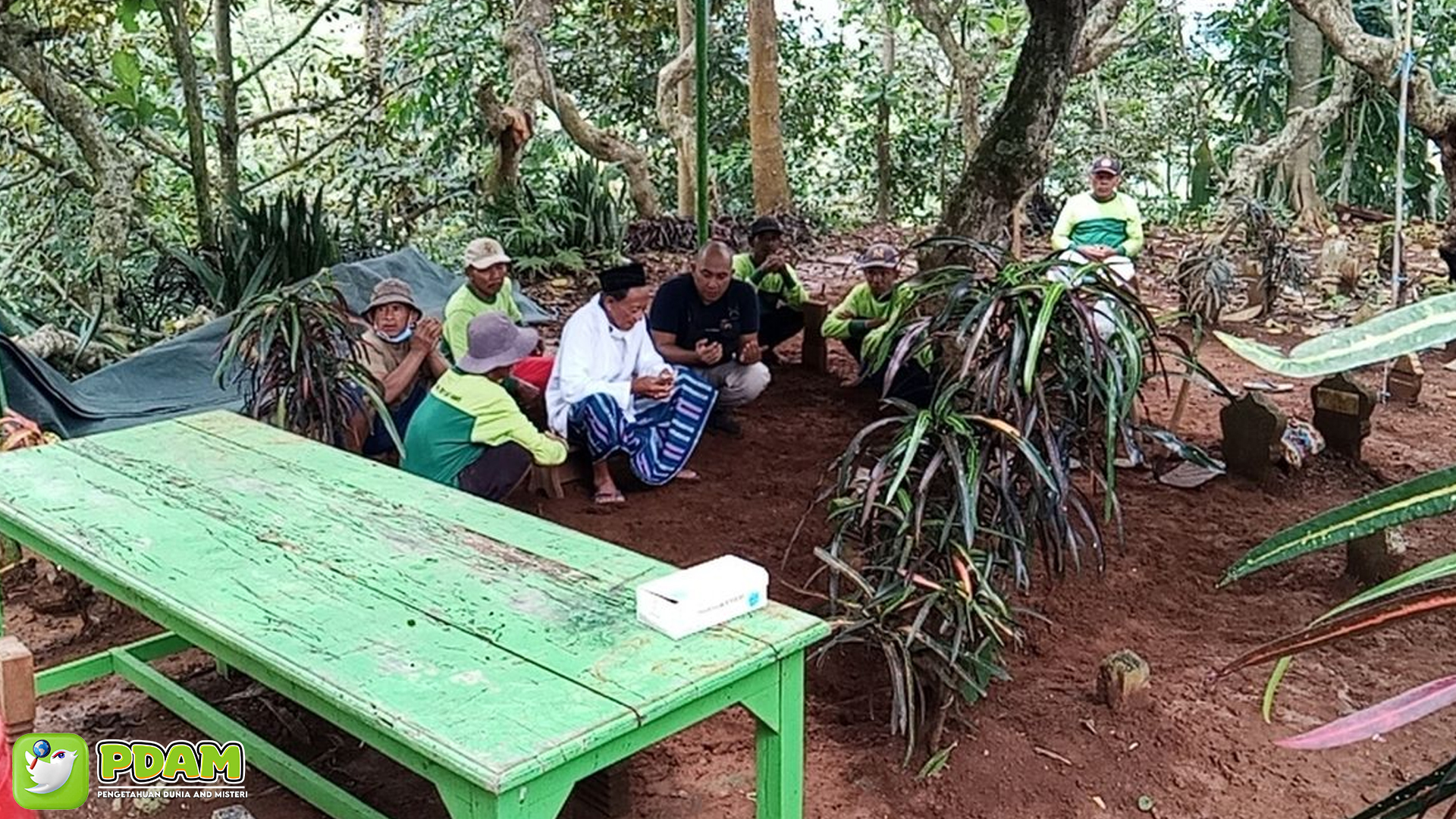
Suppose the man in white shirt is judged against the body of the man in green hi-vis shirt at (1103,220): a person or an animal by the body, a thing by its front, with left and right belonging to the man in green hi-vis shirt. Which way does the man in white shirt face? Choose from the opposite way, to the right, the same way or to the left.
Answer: to the left

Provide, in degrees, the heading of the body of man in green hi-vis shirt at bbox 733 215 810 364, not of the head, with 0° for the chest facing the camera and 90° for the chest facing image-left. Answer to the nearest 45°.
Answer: approximately 0°

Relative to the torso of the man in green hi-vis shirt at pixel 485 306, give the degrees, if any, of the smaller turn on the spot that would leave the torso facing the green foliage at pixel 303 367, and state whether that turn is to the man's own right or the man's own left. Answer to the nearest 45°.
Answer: approximately 90° to the man's own right

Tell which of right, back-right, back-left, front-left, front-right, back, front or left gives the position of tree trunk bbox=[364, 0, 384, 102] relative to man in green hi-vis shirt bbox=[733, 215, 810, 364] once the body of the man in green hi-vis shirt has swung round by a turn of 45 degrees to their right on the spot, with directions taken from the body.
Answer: right

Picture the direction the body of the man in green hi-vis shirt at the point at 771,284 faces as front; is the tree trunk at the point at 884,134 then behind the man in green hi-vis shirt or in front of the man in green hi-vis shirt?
behind

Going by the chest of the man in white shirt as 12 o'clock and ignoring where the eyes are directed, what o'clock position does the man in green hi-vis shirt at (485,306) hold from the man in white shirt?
The man in green hi-vis shirt is roughly at 6 o'clock from the man in white shirt.

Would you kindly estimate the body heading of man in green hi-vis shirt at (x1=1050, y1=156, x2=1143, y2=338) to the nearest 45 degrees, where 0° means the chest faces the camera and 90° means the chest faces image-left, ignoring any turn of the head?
approximately 0°

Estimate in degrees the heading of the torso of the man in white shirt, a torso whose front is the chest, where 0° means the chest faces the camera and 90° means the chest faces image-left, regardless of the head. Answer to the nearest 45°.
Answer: approximately 315°

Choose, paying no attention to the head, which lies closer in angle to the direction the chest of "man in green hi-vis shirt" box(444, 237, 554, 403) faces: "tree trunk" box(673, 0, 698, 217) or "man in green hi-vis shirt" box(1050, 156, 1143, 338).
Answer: the man in green hi-vis shirt

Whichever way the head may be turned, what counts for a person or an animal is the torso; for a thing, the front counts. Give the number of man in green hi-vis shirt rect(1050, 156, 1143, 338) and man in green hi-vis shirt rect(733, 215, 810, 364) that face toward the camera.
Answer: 2

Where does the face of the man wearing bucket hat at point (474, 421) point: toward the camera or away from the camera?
away from the camera
